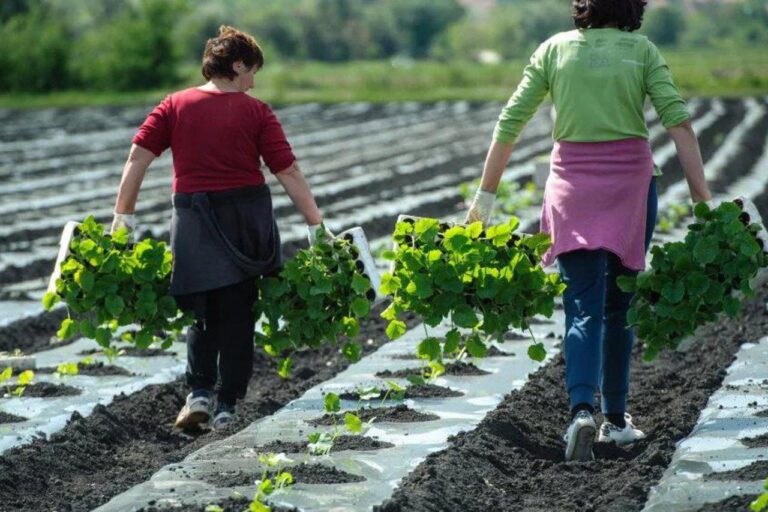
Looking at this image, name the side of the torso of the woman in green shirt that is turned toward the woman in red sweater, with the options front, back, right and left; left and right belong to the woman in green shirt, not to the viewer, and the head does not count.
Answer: left

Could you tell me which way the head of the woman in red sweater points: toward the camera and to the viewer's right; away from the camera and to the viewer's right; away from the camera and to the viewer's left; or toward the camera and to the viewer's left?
away from the camera and to the viewer's right

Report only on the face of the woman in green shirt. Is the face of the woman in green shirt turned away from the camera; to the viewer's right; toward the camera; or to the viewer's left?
away from the camera

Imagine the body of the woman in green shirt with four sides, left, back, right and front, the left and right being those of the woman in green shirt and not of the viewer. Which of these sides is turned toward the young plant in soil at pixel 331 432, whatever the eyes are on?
left

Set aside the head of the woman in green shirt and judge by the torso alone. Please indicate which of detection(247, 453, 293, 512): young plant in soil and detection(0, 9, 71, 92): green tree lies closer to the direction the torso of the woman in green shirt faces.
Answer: the green tree

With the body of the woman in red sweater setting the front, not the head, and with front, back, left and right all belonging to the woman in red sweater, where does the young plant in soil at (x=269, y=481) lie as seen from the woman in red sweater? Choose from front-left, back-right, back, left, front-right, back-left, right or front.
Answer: back

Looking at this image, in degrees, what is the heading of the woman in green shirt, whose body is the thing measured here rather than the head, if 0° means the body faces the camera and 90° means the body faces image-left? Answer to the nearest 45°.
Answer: approximately 180°

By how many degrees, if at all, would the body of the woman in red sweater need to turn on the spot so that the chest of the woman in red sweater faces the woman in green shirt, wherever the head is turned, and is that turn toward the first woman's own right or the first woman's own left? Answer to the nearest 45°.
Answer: approximately 135° to the first woman's own right

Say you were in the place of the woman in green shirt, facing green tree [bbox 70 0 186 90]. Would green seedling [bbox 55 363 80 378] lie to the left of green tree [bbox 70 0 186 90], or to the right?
left

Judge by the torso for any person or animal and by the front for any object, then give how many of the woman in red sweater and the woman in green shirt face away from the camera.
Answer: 2

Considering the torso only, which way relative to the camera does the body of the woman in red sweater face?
away from the camera
